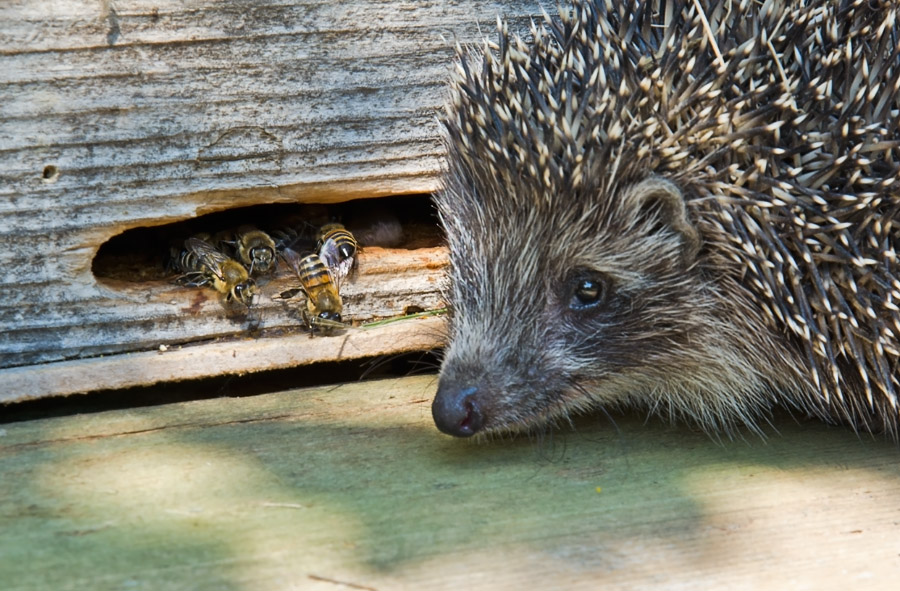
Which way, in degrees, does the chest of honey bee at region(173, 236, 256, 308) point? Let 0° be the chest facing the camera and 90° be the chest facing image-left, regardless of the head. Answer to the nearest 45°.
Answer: approximately 315°

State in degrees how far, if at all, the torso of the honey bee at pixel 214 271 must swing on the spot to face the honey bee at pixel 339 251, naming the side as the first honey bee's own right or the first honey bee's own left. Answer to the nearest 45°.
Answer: approximately 45° to the first honey bee's own left

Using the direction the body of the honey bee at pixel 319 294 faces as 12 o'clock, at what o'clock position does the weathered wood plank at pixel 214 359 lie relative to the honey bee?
The weathered wood plank is roughly at 3 o'clock from the honey bee.

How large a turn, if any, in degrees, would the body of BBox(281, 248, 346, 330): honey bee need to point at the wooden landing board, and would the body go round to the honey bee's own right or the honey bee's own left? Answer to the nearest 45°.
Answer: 0° — it already faces it

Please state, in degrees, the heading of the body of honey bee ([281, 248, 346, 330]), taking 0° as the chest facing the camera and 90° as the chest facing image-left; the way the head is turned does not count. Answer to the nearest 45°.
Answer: approximately 0°
